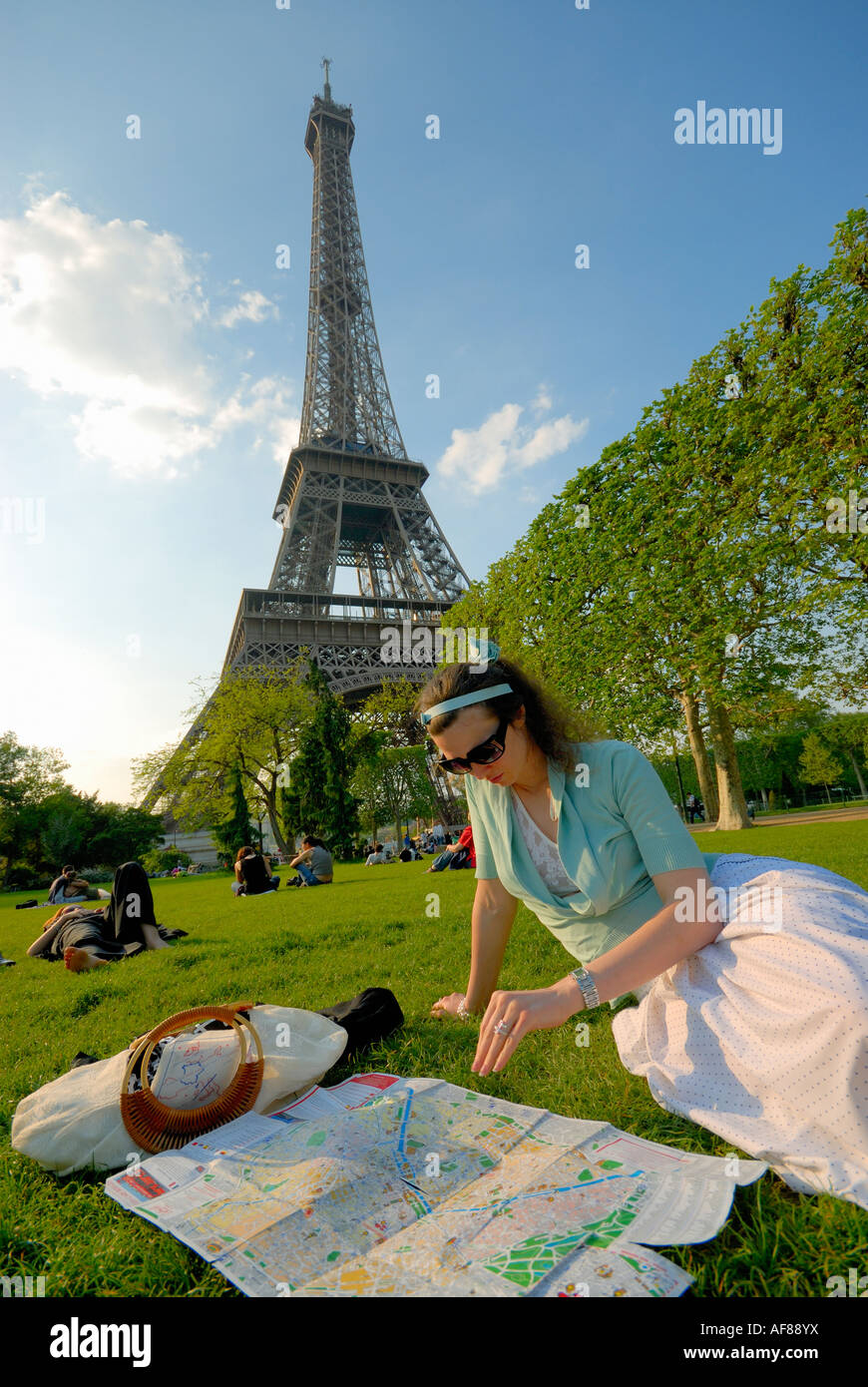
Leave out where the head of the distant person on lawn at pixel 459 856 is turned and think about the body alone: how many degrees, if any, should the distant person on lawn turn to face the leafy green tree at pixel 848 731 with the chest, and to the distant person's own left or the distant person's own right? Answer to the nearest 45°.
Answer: approximately 135° to the distant person's own right

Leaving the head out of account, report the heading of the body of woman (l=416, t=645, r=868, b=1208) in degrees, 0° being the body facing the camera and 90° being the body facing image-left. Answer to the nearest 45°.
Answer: approximately 45°

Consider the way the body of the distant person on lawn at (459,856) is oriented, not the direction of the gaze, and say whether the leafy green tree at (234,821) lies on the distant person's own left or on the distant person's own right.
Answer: on the distant person's own right

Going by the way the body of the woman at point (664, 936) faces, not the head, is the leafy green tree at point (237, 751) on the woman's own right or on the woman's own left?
on the woman's own right

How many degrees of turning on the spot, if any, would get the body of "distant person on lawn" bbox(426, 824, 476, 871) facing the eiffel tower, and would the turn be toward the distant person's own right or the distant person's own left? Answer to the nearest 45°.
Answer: approximately 90° to the distant person's own right

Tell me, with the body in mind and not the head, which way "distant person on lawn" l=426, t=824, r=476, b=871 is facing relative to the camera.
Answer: to the viewer's left
